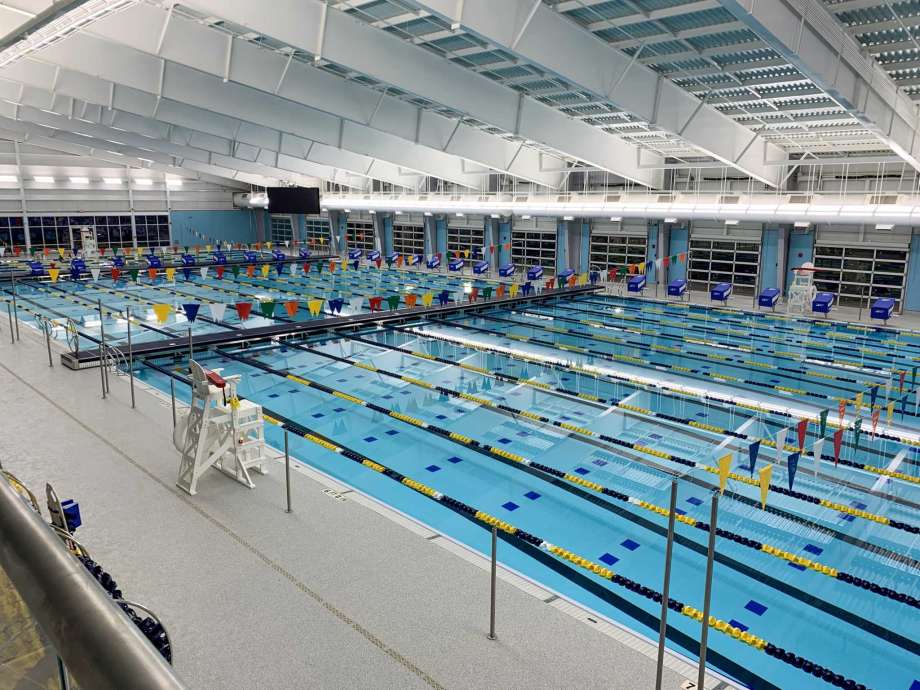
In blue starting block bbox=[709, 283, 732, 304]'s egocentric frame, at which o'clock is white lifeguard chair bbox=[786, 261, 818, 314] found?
The white lifeguard chair is roughly at 8 o'clock from the blue starting block.

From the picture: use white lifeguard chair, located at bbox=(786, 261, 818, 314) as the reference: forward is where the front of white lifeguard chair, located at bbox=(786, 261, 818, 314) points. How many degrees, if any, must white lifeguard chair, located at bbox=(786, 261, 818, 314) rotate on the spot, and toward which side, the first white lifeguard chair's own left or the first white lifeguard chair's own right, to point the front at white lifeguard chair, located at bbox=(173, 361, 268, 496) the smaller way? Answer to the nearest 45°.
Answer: approximately 45° to the first white lifeguard chair's own left

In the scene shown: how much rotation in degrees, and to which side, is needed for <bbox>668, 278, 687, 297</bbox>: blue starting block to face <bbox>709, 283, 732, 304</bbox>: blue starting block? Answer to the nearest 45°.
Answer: approximately 90° to its left

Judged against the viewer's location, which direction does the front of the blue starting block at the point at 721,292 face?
facing the viewer and to the left of the viewer

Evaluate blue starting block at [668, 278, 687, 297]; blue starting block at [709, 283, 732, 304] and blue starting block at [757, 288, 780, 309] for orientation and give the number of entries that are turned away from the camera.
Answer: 0

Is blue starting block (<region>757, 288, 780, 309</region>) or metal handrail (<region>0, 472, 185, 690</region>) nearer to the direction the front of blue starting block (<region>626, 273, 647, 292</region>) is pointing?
the metal handrail

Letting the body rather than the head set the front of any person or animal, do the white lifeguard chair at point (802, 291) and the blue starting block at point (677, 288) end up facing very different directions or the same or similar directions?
same or similar directions

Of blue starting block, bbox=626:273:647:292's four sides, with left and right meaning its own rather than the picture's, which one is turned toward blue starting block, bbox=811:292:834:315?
left

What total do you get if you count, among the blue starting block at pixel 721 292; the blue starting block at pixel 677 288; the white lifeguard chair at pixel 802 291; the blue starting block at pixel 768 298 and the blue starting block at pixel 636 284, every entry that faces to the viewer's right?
0

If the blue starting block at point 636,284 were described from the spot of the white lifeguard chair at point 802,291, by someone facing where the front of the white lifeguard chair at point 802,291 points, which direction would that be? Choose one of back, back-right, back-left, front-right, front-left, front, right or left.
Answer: front-right

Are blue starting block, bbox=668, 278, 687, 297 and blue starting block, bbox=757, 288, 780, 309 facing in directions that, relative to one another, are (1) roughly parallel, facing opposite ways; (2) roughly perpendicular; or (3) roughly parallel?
roughly parallel

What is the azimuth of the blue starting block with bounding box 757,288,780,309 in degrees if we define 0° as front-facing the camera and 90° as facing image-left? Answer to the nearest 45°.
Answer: approximately 45°

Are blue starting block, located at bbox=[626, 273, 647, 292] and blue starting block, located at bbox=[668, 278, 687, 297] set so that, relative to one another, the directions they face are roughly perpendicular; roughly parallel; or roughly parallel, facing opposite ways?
roughly parallel

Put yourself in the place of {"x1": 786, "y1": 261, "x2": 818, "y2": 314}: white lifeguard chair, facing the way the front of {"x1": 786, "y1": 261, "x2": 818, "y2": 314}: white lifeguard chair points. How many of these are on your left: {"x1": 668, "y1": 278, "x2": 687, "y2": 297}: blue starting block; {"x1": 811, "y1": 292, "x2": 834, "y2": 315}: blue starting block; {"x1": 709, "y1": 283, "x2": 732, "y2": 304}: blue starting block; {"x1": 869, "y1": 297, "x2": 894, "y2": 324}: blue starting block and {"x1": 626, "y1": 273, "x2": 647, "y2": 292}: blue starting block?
2

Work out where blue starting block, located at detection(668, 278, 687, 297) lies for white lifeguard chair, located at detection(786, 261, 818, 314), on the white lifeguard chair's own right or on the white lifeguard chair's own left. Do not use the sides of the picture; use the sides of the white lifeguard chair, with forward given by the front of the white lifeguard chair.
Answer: on the white lifeguard chair's own right

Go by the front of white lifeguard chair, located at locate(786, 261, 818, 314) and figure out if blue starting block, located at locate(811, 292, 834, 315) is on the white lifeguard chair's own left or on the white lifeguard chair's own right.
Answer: on the white lifeguard chair's own left

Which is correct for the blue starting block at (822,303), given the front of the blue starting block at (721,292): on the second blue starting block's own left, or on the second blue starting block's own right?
on the second blue starting block's own left

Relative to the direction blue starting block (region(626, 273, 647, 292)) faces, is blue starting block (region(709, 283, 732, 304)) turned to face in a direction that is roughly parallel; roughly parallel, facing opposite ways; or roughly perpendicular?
roughly parallel
